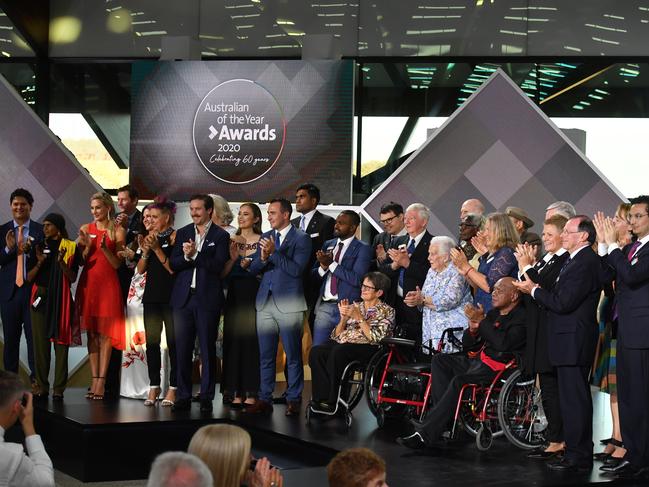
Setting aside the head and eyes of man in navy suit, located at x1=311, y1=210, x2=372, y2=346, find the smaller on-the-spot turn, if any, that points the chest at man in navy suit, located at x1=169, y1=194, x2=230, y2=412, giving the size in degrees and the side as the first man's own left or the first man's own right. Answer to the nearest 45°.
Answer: approximately 45° to the first man's own right

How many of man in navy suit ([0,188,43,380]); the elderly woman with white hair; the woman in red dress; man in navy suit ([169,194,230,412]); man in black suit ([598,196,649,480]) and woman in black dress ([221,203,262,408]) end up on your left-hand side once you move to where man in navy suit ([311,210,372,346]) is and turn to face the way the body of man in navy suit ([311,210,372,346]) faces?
2

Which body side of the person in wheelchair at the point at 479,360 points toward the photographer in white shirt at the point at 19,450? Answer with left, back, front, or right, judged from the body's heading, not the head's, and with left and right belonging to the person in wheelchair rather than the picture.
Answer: front

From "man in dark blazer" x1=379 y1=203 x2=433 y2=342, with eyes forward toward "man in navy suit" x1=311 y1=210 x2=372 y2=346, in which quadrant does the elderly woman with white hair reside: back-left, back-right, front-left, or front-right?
back-left

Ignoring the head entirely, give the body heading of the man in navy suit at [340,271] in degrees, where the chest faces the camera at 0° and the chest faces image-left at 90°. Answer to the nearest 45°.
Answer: approximately 45°

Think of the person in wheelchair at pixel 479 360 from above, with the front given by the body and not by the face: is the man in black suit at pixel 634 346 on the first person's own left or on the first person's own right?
on the first person's own left

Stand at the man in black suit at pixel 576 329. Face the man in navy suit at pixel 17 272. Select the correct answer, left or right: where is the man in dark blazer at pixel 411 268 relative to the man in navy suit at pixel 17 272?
right

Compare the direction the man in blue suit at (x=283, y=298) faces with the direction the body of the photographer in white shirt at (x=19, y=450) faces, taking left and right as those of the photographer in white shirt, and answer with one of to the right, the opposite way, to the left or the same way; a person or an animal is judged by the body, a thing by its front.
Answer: the opposite way

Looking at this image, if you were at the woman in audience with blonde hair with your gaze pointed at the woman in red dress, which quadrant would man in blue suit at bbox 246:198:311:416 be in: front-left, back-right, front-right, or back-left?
front-right

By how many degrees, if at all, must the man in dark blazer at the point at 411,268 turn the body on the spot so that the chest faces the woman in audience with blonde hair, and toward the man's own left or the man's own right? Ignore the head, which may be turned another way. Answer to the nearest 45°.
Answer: approximately 45° to the man's own left

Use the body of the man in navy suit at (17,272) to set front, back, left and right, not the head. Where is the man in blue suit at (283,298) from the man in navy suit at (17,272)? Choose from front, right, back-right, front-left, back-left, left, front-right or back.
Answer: front-left

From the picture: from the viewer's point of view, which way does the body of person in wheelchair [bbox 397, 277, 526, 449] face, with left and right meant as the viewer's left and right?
facing the viewer and to the left of the viewer

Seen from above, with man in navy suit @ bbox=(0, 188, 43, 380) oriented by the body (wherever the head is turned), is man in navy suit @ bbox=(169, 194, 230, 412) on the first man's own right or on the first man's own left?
on the first man's own left

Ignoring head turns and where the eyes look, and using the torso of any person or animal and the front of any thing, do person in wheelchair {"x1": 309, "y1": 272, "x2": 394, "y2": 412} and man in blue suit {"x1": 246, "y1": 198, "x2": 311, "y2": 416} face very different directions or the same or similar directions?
same or similar directions

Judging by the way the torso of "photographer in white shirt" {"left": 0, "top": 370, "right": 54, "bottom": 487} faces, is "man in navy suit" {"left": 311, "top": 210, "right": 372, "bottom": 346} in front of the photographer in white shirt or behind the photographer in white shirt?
in front

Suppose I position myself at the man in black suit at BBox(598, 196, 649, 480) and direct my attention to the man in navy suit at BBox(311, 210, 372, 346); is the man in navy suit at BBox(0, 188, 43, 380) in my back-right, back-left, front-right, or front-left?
front-left

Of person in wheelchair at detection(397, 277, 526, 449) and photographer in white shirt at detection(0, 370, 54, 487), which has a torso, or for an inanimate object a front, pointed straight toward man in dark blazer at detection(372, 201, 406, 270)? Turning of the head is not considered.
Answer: the photographer in white shirt

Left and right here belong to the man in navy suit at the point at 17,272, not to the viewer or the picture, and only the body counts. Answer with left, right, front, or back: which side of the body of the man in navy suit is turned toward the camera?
front

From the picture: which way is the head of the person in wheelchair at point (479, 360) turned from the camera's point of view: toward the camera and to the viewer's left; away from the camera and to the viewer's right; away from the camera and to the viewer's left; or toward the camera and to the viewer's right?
toward the camera and to the viewer's left
